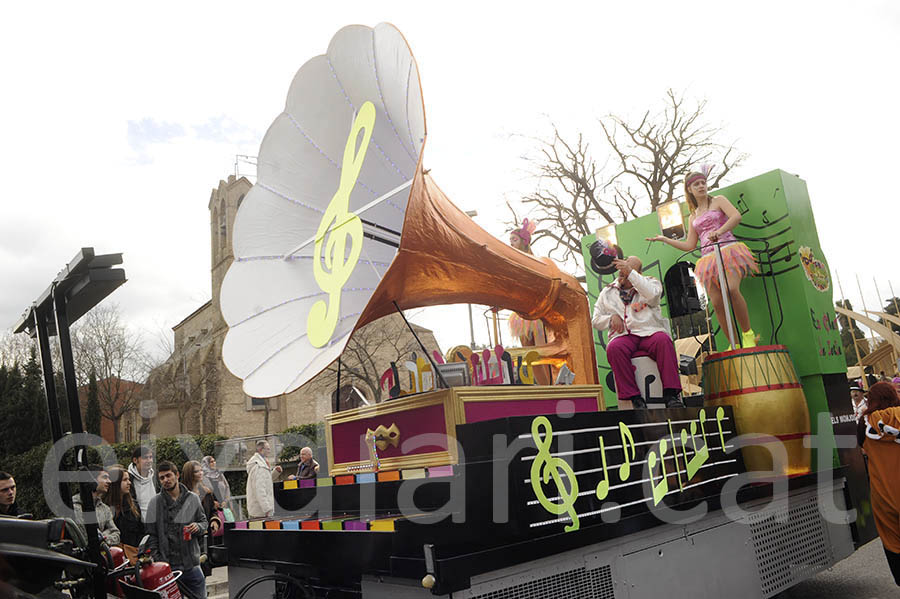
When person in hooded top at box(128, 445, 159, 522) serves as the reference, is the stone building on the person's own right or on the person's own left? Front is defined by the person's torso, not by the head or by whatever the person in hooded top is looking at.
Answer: on the person's own left

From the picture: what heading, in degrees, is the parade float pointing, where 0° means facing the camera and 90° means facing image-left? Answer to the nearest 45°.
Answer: approximately 45°

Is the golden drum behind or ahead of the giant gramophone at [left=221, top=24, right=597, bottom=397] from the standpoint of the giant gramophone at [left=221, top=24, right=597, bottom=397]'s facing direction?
behind

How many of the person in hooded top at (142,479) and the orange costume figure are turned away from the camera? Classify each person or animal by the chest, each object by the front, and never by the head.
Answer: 1

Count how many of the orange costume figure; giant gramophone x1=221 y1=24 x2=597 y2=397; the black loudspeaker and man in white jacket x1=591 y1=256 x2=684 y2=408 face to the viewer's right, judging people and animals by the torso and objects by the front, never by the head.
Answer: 0

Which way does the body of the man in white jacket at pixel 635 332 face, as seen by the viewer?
toward the camera

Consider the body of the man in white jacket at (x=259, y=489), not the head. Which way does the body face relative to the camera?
to the viewer's right

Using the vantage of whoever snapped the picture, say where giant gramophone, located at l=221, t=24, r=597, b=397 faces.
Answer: facing the viewer and to the left of the viewer

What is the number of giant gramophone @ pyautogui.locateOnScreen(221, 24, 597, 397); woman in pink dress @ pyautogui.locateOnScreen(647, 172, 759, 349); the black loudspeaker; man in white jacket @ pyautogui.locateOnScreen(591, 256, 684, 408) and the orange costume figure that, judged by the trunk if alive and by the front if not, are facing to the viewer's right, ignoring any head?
0

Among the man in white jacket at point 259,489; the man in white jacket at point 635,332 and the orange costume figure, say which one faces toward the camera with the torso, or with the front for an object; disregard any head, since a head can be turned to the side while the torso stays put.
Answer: the man in white jacket at point 635,332
